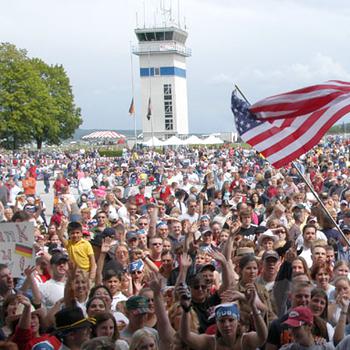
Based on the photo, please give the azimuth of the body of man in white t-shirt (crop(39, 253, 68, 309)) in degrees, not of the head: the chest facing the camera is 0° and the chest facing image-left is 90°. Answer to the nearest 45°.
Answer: approximately 315°
